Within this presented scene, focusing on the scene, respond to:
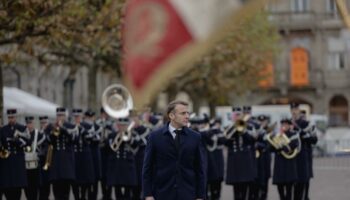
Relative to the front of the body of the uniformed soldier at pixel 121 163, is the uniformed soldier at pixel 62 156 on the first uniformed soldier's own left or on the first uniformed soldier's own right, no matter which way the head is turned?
on the first uniformed soldier's own right

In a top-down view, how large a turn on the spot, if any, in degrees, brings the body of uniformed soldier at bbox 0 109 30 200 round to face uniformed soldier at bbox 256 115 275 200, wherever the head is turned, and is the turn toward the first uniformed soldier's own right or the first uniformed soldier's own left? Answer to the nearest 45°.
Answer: approximately 90° to the first uniformed soldier's own left

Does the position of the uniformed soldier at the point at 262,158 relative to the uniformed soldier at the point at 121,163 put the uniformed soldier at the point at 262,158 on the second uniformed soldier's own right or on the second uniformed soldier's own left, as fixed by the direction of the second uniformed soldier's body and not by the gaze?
on the second uniformed soldier's own left

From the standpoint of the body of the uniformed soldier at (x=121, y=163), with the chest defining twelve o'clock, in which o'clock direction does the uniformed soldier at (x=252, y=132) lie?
the uniformed soldier at (x=252, y=132) is roughly at 9 o'clock from the uniformed soldier at (x=121, y=163).
